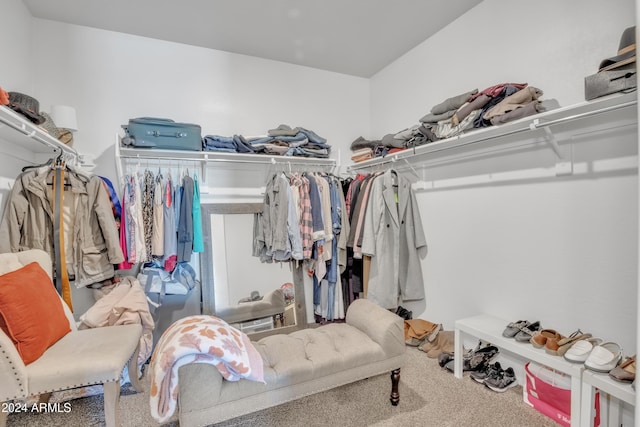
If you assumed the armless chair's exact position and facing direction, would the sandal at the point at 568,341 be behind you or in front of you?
in front

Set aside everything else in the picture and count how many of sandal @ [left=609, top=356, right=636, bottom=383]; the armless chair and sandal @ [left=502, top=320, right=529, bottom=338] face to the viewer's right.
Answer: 1

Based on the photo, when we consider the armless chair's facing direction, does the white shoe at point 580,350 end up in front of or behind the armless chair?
in front

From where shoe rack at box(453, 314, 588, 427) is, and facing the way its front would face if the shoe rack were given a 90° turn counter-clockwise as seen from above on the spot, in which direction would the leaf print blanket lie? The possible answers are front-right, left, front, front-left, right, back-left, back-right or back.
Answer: right

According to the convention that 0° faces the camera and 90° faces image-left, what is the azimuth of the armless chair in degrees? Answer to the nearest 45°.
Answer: approximately 270°

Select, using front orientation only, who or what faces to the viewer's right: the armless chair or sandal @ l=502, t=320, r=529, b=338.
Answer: the armless chair

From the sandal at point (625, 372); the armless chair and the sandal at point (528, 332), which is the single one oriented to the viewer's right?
the armless chair

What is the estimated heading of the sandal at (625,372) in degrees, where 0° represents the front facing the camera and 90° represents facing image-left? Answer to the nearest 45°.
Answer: approximately 45°

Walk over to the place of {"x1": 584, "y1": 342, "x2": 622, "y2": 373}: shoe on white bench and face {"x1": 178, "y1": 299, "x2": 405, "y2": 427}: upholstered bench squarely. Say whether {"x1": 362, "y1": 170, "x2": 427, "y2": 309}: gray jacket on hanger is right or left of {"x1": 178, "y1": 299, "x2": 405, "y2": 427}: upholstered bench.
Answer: right

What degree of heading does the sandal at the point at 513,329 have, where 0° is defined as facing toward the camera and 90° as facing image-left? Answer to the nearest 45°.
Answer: approximately 45°

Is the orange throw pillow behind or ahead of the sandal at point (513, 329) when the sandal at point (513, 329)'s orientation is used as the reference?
ahead
